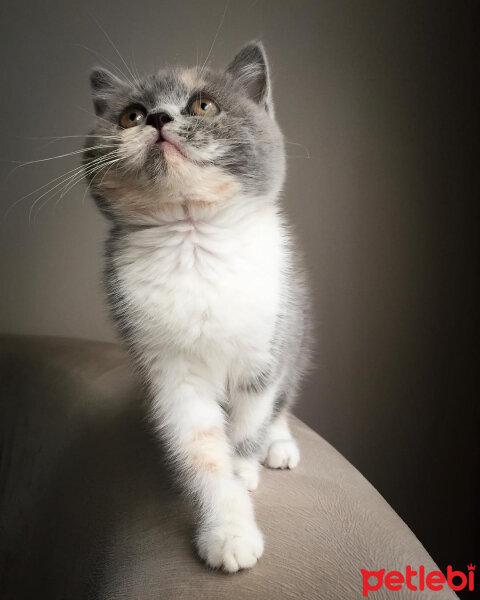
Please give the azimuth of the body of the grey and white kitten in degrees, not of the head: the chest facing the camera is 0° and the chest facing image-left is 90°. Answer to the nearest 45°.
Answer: approximately 0°
